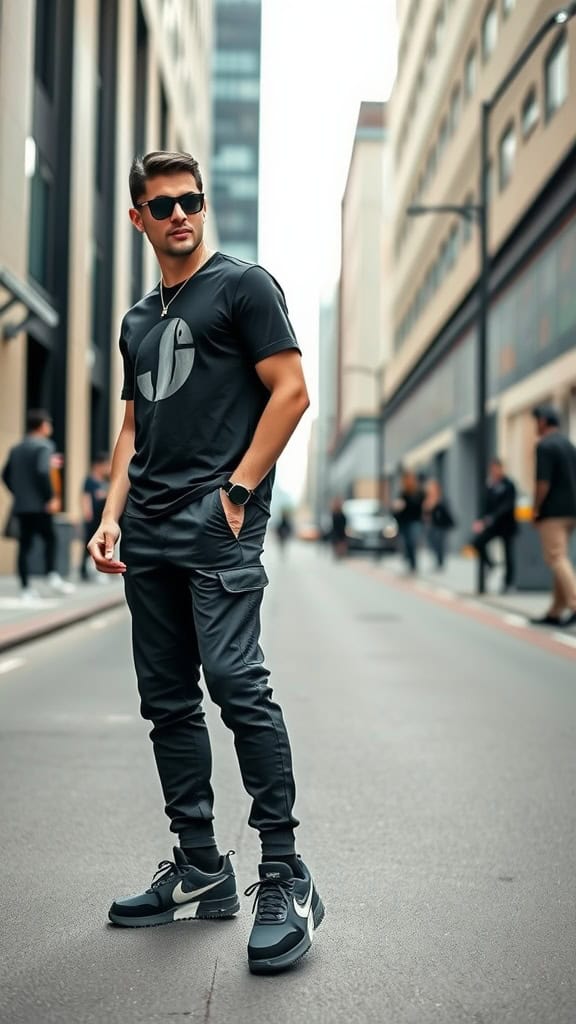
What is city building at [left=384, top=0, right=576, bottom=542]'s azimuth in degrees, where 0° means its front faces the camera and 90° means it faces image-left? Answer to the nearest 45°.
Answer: approximately 90°

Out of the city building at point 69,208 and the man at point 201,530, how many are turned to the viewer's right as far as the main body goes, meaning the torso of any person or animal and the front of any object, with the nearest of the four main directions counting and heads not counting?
1

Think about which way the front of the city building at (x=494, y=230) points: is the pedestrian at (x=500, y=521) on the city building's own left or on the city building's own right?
on the city building's own left

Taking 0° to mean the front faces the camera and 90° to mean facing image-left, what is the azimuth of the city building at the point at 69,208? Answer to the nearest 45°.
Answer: approximately 270°

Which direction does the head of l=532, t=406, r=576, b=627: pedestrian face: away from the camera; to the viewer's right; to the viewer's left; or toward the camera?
to the viewer's left

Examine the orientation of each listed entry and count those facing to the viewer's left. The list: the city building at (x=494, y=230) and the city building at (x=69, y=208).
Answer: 1
